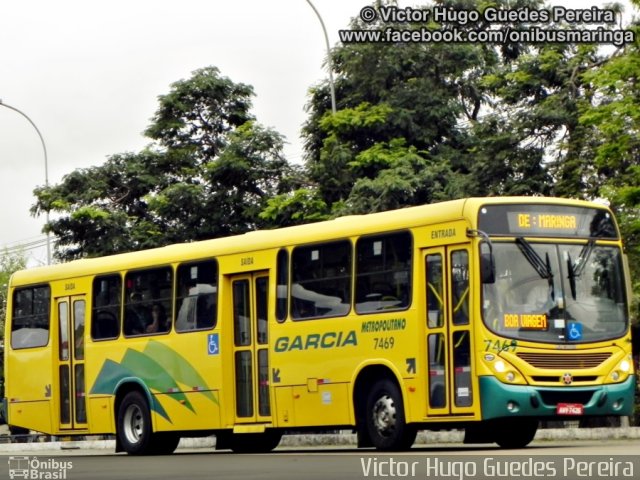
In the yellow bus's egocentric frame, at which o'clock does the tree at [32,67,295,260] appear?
The tree is roughly at 7 o'clock from the yellow bus.

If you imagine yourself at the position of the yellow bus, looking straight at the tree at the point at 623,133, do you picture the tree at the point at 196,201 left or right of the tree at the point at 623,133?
left

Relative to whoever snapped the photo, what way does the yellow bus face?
facing the viewer and to the right of the viewer

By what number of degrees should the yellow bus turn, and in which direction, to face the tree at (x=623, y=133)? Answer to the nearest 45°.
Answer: approximately 90° to its left
